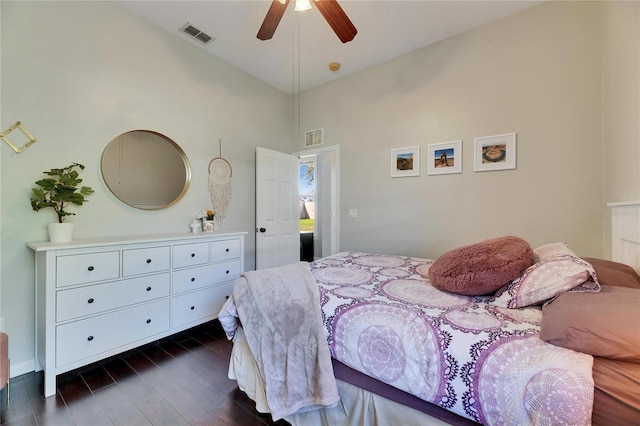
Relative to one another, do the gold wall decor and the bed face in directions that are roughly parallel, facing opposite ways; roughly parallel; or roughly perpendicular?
roughly parallel, facing opposite ways

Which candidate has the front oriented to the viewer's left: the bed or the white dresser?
the bed

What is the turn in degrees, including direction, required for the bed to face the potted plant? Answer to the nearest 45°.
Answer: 0° — it already faces it

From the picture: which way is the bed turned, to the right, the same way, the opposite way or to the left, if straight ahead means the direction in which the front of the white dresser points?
the opposite way

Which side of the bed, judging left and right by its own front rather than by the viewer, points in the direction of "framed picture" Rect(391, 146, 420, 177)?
right

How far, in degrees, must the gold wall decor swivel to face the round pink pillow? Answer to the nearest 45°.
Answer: approximately 45° to its left

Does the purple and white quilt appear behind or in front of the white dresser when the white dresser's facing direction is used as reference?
in front

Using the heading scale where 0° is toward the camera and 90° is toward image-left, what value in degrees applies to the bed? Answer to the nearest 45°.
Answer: approximately 90°

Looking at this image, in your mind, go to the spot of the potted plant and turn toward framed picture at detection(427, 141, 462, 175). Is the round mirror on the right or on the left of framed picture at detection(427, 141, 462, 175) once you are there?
left

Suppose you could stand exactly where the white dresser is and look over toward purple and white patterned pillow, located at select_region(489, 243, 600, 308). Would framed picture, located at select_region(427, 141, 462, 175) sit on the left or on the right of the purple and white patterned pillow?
left

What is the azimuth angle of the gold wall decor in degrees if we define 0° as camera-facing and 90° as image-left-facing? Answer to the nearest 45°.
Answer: approximately 0°
